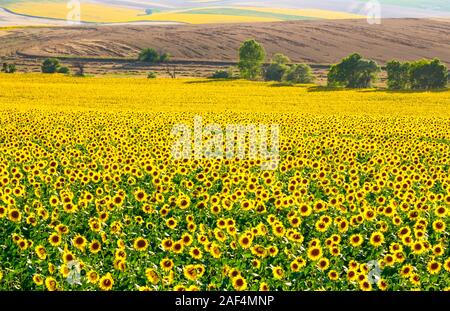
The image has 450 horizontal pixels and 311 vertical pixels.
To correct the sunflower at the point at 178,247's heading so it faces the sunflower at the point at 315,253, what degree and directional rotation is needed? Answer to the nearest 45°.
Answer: approximately 90° to its left

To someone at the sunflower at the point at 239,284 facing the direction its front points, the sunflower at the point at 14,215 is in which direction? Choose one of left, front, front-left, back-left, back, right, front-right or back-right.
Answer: back-right

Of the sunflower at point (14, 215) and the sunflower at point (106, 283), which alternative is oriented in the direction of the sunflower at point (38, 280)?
the sunflower at point (14, 215)

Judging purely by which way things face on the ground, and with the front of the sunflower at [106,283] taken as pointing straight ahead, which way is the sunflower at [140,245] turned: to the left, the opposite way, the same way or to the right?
the same way

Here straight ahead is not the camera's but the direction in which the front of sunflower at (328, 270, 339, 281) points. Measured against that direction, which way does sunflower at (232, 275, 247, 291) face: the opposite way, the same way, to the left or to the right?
the same way

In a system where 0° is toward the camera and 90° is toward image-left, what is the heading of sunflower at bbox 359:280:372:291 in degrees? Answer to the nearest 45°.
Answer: approximately 0°

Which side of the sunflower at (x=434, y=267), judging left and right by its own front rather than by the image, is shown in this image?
front

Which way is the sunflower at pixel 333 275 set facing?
toward the camera

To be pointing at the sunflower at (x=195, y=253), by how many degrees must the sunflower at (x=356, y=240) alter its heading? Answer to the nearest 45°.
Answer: approximately 45° to its right

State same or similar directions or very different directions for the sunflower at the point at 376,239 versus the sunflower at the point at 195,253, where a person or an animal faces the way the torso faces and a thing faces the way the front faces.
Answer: same or similar directions

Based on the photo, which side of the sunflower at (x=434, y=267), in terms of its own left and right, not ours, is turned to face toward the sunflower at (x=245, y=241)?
right

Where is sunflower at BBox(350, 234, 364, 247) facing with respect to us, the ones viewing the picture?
facing the viewer

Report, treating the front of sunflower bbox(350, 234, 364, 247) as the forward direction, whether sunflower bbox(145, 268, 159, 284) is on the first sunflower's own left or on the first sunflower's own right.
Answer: on the first sunflower's own right

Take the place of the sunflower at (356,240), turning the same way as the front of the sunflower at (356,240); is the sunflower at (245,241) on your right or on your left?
on your right

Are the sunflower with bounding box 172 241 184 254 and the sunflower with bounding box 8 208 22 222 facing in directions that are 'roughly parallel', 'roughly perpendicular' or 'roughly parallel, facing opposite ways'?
roughly parallel

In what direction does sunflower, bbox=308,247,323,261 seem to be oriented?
toward the camera

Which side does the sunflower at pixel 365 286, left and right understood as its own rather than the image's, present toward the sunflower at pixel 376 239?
back
